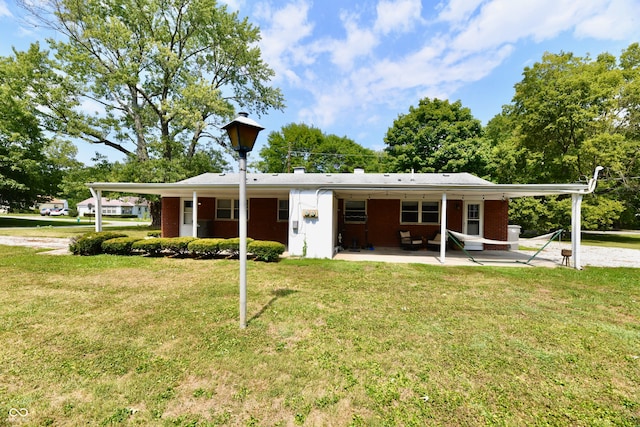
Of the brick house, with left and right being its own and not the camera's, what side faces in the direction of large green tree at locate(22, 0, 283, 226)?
right

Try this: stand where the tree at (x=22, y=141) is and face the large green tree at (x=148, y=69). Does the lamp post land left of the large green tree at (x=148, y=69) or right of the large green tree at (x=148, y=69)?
right

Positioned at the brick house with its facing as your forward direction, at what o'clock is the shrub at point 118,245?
The shrub is roughly at 2 o'clock from the brick house.

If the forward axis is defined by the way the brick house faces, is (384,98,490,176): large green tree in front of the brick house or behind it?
behind

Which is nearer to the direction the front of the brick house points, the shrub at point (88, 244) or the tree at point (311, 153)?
the shrub

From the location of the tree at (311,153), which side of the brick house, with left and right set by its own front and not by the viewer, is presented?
back

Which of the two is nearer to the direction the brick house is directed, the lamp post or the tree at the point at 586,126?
the lamp post

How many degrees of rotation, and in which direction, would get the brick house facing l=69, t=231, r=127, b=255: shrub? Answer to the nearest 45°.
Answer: approximately 45° to its right

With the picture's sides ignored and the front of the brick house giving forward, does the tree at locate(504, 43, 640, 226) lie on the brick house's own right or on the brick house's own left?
on the brick house's own left

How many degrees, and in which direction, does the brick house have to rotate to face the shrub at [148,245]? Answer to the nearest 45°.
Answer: approximately 45° to its right

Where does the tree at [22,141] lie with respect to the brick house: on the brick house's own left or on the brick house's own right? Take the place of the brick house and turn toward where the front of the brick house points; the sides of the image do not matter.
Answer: on the brick house's own right

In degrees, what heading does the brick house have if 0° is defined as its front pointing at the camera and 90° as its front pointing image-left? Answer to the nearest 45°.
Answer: approximately 0°
